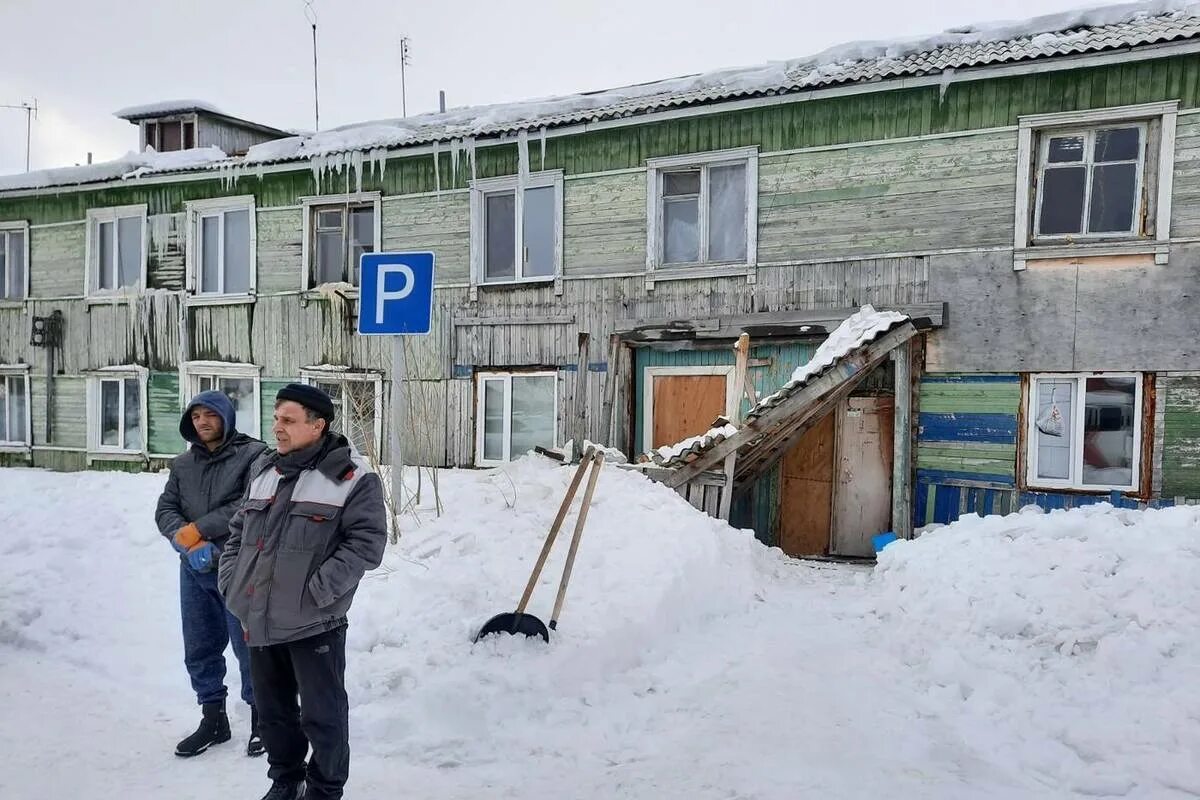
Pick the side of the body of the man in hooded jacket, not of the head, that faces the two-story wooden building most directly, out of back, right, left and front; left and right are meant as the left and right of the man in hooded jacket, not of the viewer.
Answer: back

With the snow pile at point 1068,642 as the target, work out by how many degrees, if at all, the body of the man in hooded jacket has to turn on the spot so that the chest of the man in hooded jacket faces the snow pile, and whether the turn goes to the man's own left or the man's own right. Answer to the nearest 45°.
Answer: approximately 135° to the man's own left

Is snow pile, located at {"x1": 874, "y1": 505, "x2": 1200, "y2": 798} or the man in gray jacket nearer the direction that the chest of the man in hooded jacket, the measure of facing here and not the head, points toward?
the man in gray jacket

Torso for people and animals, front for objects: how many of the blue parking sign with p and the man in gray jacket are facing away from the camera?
0

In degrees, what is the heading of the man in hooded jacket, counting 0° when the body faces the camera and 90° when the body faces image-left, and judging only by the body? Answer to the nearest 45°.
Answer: approximately 45°

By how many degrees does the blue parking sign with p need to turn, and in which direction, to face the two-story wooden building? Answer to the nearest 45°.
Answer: approximately 135° to its left

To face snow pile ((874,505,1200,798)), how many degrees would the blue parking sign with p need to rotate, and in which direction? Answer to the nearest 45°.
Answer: approximately 45° to its left

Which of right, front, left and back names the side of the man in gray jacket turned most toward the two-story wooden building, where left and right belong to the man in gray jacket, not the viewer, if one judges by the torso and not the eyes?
back

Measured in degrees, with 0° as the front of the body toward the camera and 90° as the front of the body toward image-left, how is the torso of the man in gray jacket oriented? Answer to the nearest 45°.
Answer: approximately 45°

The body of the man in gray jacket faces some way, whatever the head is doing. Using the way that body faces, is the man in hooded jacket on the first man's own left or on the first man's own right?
on the first man's own right

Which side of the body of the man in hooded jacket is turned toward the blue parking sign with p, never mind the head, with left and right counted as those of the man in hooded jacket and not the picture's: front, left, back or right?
back
